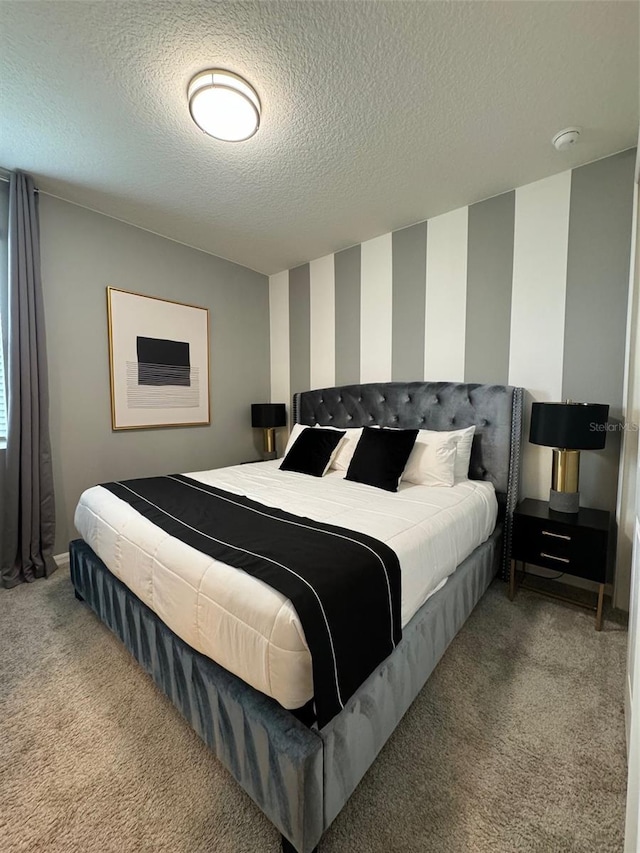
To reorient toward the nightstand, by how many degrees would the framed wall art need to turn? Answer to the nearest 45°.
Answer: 0° — it already faces it

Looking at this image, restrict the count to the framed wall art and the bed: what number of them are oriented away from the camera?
0

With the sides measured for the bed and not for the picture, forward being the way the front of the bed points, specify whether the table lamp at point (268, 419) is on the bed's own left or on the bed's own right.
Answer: on the bed's own right

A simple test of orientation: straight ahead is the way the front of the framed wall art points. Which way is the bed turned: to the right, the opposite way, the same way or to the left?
to the right

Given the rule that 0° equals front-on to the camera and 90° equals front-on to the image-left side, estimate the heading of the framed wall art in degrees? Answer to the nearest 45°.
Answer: approximately 315°

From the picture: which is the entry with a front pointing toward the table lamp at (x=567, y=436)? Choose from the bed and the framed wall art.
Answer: the framed wall art

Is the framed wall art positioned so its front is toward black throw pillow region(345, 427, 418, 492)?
yes

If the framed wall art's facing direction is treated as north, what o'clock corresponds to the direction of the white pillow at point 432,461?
The white pillow is roughly at 12 o'clock from the framed wall art.

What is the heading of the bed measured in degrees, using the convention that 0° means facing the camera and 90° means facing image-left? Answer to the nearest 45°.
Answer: approximately 45°

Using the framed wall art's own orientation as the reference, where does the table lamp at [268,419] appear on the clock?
The table lamp is roughly at 10 o'clock from the framed wall art.
